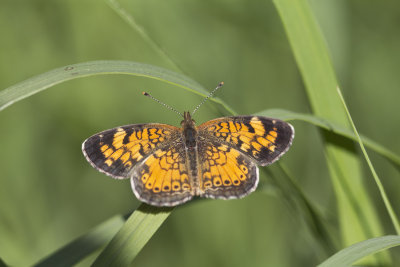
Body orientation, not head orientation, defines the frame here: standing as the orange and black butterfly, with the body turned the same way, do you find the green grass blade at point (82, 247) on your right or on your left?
on your left

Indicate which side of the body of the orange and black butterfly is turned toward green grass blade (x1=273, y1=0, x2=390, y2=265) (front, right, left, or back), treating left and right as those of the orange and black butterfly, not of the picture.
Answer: right

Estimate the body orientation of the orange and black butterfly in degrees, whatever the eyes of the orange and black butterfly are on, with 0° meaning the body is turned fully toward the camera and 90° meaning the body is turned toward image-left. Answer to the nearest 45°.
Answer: approximately 180°
